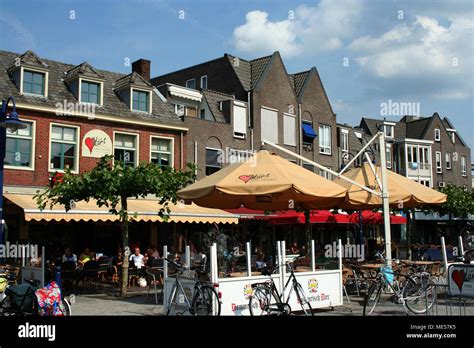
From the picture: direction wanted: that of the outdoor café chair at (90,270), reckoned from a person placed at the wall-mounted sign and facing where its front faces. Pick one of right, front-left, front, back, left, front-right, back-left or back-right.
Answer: front

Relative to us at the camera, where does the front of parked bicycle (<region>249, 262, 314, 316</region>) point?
facing the viewer and to the right of the viewer

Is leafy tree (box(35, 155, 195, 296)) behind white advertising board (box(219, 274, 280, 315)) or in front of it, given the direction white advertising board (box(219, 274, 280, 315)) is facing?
behind

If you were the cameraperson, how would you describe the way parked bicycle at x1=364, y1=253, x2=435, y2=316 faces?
facing the viewer and to the left of the viewer

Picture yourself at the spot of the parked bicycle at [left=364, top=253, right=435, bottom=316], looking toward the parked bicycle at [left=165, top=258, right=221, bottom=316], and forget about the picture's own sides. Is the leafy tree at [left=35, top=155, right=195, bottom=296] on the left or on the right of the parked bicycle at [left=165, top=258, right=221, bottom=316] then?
right

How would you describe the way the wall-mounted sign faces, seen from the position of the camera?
facing the viewer

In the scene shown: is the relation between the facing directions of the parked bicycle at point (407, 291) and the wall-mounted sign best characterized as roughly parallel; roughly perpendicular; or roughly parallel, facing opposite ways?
roughly perpendicular

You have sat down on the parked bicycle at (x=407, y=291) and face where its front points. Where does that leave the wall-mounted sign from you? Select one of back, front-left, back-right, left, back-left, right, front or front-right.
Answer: right

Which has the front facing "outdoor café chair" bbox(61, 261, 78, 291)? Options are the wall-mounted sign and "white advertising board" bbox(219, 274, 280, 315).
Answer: the wall-mounted sign

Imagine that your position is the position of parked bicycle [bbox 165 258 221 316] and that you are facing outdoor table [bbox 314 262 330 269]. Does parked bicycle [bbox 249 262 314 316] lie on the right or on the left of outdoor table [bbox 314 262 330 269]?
right

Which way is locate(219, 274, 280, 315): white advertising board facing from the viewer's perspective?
toward the camera

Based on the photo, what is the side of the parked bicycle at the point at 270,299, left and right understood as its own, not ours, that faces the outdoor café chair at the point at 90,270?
back

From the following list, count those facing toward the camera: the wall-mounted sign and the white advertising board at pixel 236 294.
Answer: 2
